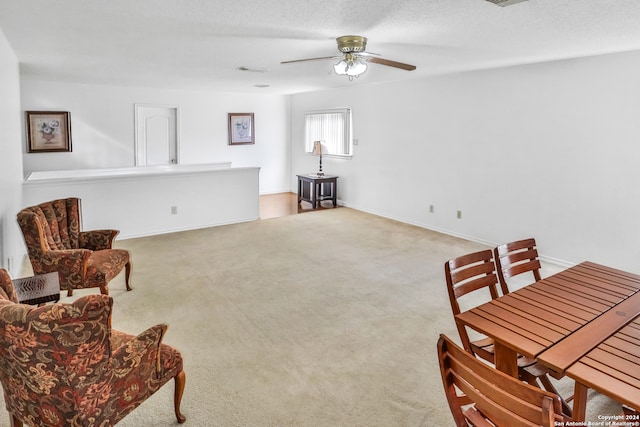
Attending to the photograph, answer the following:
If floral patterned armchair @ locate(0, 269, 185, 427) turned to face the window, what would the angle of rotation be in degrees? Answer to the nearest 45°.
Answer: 0° — it already faces it

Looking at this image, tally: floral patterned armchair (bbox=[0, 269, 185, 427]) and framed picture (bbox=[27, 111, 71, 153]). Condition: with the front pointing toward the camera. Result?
1

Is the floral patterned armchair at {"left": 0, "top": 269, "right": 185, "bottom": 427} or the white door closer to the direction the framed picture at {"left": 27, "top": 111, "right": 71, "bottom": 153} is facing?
the floral patterned armchair

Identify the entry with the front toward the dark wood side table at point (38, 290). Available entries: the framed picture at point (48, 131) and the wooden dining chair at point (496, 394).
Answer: the framed picture

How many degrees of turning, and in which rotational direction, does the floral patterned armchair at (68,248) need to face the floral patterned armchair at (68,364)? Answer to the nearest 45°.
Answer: approximately 45° to its right

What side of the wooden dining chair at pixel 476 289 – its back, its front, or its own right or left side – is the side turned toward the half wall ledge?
back

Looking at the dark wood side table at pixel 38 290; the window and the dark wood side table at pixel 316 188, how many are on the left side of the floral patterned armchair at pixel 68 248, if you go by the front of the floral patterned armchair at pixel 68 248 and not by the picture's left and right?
2
